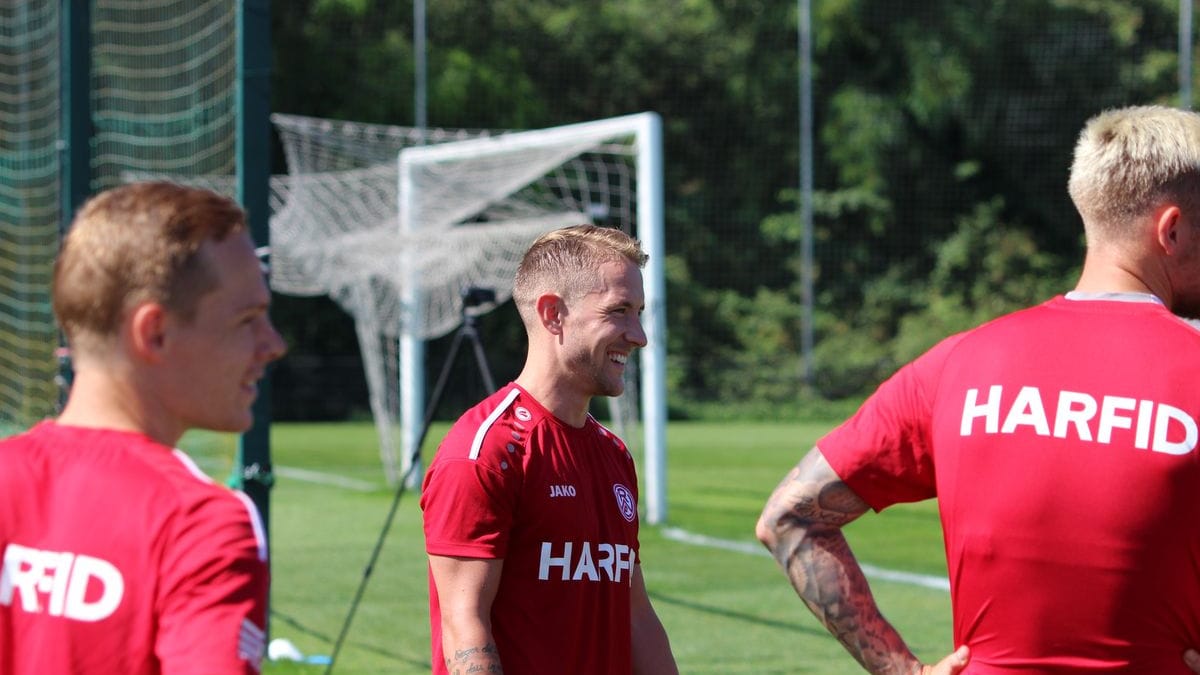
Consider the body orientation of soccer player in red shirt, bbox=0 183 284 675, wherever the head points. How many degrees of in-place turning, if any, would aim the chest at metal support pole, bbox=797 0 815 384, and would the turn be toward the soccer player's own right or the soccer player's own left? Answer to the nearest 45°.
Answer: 0° — they already face it

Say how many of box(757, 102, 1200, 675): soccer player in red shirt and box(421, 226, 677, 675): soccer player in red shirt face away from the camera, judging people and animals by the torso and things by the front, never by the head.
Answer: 1

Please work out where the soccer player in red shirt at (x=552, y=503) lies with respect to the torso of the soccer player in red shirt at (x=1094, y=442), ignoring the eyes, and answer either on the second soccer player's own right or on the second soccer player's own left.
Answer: on the second soccer player's own left

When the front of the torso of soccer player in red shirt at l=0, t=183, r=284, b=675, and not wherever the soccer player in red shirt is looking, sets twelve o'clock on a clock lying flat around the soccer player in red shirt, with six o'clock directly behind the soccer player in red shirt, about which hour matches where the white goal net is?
The white goal net is roughly at 11 o'clock from the soccer player in red shirt.

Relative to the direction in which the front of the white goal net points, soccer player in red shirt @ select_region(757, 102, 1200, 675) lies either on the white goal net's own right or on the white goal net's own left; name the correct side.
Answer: on the white goal net's own right

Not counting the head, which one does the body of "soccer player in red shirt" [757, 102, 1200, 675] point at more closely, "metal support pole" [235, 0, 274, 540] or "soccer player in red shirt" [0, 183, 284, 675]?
the metal support pole

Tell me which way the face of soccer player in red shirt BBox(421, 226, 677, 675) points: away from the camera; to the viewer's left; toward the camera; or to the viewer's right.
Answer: to the viewer's right

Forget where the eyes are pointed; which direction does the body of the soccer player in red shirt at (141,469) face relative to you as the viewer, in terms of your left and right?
facing away from the viewer and to the right of the viewer

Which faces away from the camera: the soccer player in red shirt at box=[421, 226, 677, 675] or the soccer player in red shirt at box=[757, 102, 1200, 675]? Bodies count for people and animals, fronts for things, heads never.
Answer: the soccer player in red shirt at box=[757, 102, 1200, 675]

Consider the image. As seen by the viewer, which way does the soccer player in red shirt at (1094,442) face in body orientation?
away from the camera
